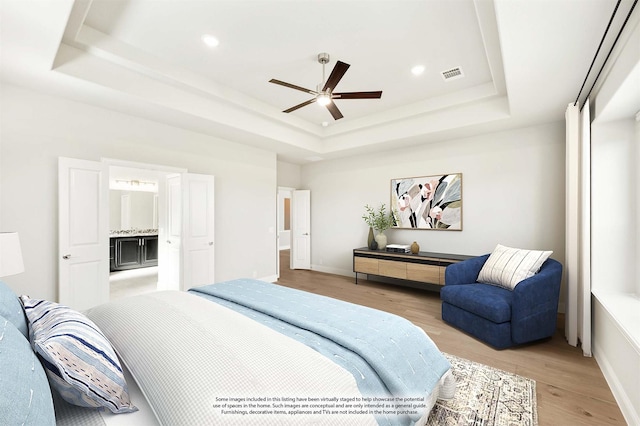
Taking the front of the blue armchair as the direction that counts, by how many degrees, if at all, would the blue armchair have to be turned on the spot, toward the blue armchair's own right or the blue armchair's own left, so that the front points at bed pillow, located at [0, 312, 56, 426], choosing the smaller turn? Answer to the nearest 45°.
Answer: approximately 45° to the blue armchair's own left

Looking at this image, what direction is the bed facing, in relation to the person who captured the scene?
facing away from the viewer and to the right of the viewer

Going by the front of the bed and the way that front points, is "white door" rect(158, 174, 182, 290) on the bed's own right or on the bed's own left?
on the bed's own left

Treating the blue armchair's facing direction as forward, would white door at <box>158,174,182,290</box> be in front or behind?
in front

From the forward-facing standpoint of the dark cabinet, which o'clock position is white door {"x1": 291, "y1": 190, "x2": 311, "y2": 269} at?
The white door is roughly at 10 o'clock from the dark cabinet.

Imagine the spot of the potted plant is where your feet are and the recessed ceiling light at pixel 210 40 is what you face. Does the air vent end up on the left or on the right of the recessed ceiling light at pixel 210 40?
left

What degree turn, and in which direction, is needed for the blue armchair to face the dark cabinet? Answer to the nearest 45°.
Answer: approximately 45° to its right

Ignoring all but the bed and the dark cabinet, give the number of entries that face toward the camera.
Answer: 1

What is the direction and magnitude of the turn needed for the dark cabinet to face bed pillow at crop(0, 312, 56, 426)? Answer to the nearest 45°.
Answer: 0° — it already faces it

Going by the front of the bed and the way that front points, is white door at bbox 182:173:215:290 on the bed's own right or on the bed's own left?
on the bed's own left

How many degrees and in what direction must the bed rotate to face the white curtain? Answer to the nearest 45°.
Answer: approximately 45° to its right

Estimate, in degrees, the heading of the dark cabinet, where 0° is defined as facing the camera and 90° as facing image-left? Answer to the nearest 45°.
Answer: approximately 0°

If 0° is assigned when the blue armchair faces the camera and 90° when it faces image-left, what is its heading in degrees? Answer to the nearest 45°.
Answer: approximately 45°

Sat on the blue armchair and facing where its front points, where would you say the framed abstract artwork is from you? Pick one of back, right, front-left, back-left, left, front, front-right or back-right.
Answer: right
